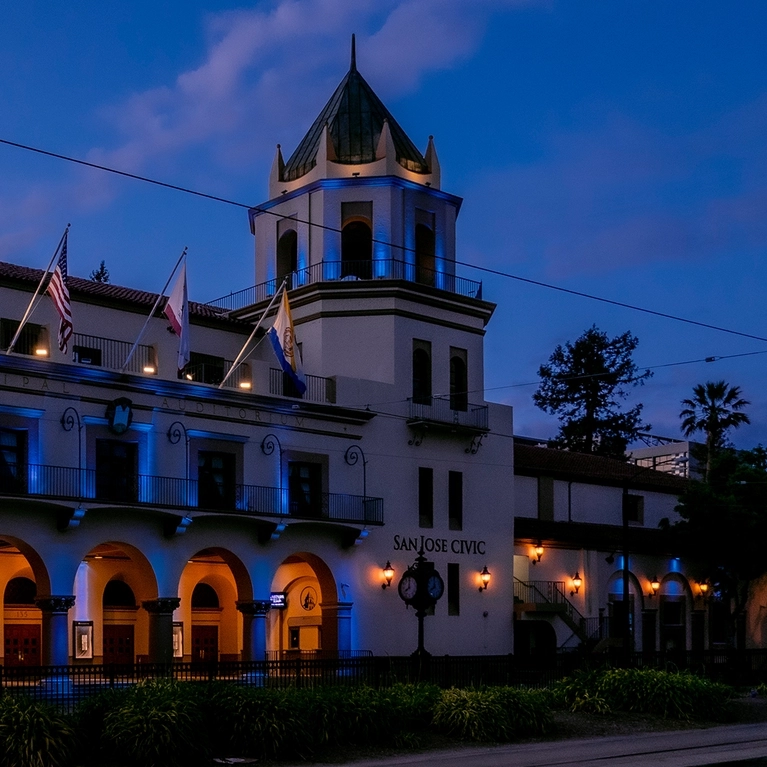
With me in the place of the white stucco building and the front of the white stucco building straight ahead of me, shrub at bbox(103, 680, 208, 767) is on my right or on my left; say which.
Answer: on my right

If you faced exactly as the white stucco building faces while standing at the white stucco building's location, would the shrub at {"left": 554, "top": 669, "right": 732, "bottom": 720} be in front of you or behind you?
in front

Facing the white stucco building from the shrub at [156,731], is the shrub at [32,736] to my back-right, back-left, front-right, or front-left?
back-left

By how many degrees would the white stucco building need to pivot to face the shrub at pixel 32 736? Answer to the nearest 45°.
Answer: approximately 45° to its right
